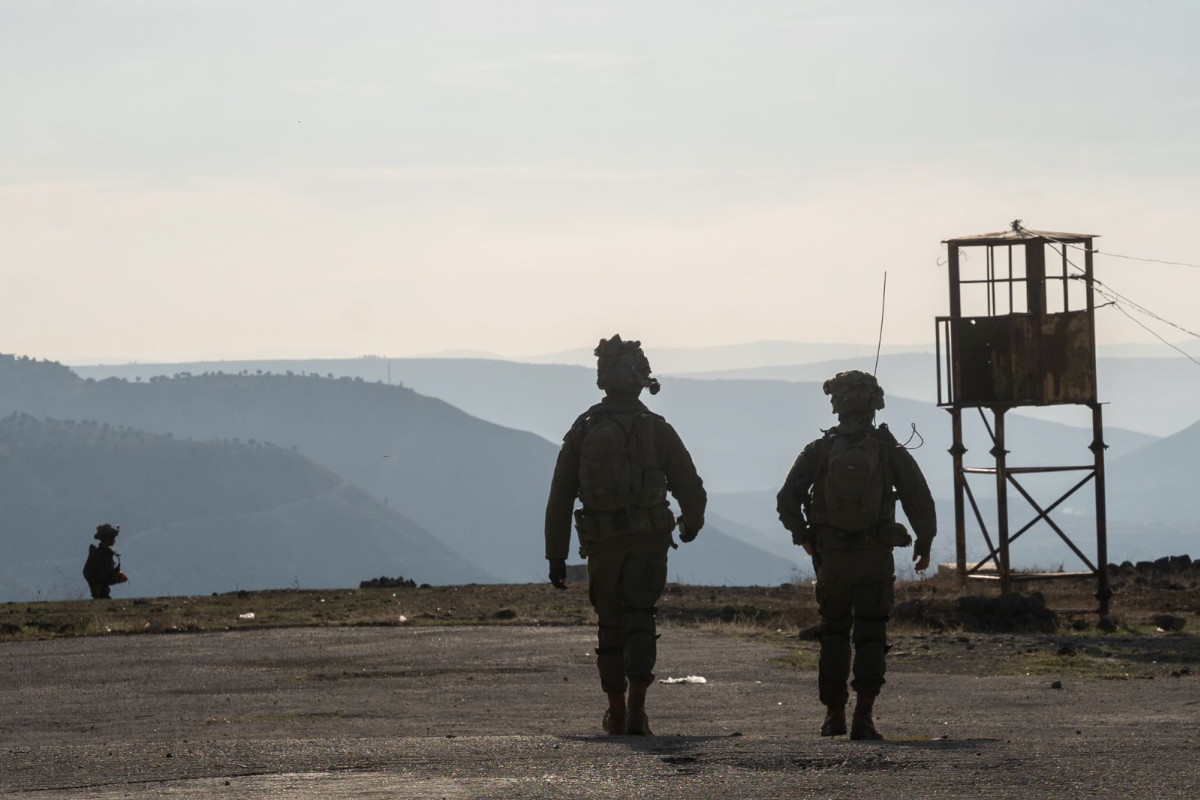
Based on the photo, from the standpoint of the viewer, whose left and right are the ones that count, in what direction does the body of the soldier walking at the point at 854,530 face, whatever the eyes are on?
facing away from the viewer

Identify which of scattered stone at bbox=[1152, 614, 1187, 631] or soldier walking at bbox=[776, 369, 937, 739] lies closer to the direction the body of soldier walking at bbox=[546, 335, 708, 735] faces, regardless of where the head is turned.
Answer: the scattered stone

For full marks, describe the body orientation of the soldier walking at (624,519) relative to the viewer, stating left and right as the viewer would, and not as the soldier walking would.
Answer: facing away from the viewer

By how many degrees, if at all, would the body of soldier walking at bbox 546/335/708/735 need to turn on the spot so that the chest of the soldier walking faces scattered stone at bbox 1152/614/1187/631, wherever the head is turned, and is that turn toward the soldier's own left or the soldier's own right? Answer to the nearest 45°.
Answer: approximately 45° to the soldier's own right

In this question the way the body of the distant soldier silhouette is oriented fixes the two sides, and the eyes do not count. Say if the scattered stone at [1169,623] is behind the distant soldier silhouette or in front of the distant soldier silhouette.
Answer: in front

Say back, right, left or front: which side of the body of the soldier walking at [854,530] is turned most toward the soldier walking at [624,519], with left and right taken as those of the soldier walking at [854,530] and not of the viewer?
left

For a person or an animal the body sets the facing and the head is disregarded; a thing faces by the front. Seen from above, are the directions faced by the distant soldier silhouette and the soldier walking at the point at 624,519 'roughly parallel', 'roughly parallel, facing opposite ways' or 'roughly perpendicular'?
roughly perpendicular

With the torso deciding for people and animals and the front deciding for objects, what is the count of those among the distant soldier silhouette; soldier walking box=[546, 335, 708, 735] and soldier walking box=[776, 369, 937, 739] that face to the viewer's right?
1

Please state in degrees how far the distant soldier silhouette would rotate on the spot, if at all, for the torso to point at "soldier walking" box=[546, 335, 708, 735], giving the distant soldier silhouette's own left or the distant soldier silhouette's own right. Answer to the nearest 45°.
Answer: approximately 90° to the distant soldier silhouette's own right

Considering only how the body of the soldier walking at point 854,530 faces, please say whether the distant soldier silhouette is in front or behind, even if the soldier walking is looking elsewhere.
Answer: in front

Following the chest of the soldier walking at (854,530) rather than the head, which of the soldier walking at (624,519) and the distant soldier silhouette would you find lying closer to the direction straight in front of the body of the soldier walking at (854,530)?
the distant soldier silhouette

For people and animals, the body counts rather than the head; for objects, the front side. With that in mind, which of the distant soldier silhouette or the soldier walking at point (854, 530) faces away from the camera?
the soldier walking

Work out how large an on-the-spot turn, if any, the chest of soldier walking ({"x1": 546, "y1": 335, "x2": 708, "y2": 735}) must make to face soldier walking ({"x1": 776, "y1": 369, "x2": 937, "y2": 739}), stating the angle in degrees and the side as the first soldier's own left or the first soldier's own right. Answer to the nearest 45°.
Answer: approximately 90° to the first soldier's own right

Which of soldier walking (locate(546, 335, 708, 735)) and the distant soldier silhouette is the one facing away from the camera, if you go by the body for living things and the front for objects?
the soldier walking

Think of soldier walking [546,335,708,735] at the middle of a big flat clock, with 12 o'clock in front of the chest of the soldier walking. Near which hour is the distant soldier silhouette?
The distant soldier silhouette is roughly at 11 o'clock from the soldier walking.
